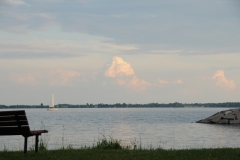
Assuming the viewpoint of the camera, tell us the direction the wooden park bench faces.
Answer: facing away from the viewer and to the right of the viewer
